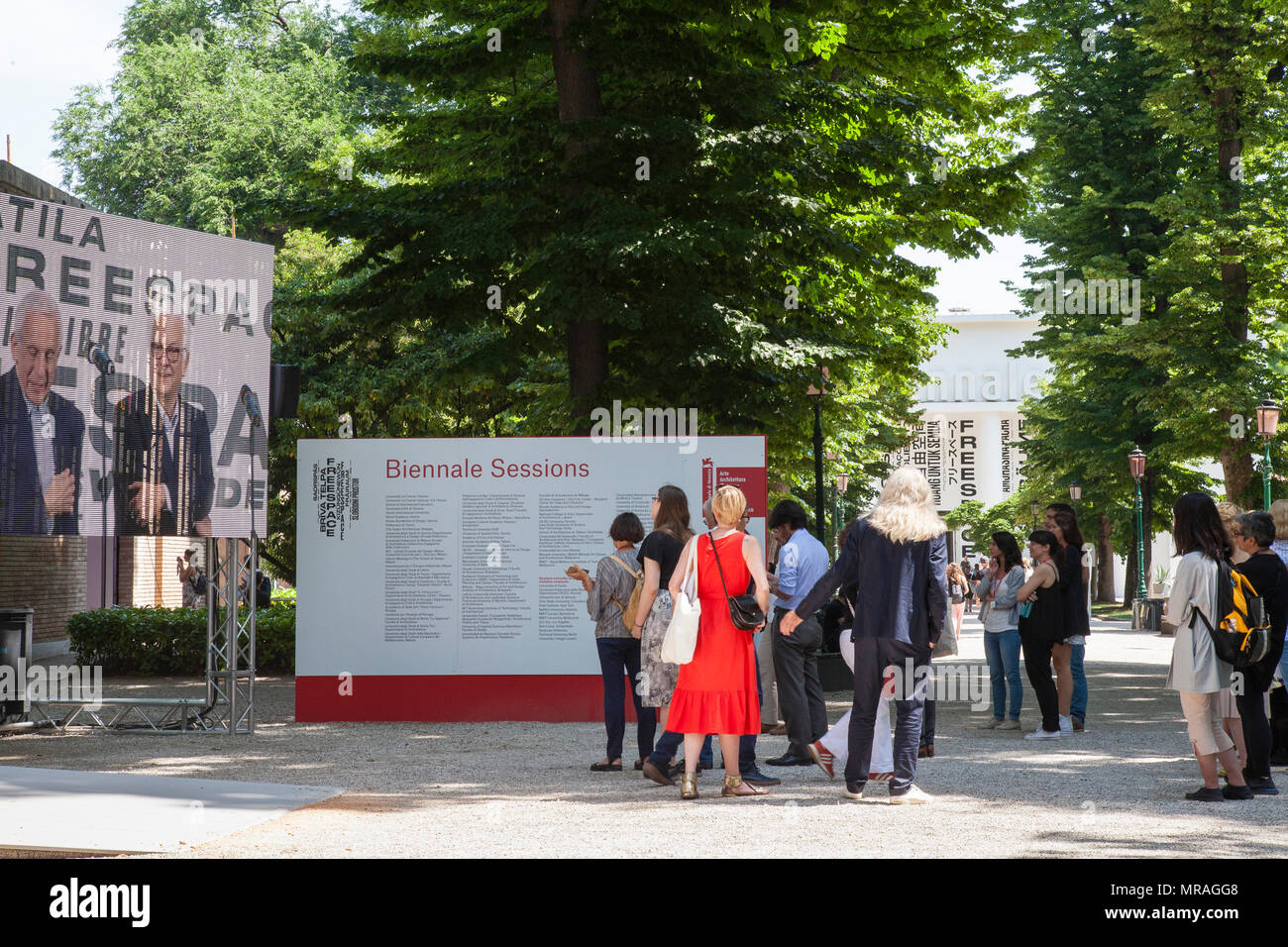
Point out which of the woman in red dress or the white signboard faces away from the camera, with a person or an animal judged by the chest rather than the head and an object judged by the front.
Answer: the woman in red dress

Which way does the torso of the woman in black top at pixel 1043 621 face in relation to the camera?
to the viewer's left

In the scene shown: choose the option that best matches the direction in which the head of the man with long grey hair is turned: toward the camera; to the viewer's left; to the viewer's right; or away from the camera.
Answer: away from the camera

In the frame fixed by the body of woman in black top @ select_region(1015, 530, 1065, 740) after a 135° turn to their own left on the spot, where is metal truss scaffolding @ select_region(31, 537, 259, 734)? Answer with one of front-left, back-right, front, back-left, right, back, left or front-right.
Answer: back-right

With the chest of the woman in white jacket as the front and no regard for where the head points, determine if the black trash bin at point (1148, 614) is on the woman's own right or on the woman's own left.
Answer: on the woman's own right

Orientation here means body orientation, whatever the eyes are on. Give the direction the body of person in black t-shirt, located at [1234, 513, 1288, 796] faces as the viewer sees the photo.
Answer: to the viewer's left

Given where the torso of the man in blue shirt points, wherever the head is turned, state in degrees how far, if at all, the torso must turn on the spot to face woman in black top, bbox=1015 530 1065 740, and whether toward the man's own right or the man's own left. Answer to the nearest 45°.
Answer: approximately 135° to the man's own right

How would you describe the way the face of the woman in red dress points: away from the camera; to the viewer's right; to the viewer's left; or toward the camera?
away from the camera

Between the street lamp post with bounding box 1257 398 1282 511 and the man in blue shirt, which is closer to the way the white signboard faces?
the man in blue shirt

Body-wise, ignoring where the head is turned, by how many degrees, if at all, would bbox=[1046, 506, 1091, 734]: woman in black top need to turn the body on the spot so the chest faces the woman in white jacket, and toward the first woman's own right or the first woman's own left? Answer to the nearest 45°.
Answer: approximately 90° to the first woman's own left

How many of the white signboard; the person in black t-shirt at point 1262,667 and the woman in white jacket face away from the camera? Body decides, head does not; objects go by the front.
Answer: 0

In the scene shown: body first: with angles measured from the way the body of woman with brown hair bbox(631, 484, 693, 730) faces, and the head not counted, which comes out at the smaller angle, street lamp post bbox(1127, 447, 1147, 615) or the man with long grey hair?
the street lamp post

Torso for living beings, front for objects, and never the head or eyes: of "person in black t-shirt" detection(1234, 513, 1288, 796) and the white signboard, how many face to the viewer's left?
1
